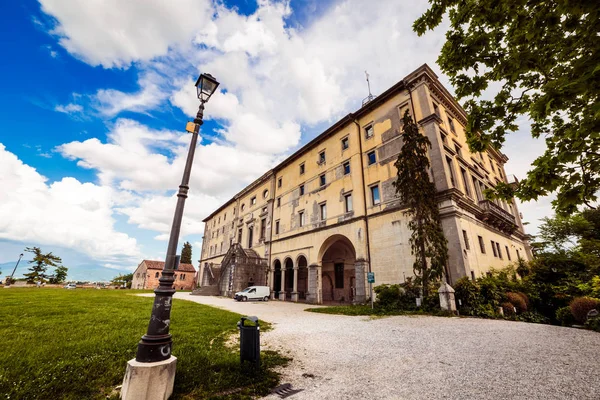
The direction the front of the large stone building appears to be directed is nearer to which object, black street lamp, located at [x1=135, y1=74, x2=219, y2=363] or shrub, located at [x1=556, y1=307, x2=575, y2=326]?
the black street lamp

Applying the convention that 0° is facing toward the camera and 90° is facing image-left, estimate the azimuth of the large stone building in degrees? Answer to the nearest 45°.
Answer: approximately 45°

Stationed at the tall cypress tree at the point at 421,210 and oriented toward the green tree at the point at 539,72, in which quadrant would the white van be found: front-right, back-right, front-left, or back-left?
back-right

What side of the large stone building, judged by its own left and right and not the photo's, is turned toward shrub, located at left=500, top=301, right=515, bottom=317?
left

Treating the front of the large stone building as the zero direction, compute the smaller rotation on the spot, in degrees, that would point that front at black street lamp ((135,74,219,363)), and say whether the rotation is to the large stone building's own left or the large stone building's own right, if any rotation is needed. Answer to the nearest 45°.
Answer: approximately 45° to the large stone building's own left

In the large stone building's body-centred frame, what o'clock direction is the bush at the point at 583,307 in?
The bush is roughly at 9 o'clock from the large stone building.

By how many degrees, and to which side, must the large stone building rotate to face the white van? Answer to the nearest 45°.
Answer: approximately 45° to its right

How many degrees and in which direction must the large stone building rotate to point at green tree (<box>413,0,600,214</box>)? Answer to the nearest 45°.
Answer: approximately 45° to its left

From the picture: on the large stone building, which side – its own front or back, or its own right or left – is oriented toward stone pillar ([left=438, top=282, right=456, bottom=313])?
left

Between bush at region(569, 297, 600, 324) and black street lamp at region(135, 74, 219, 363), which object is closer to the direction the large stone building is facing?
the black street lamp
